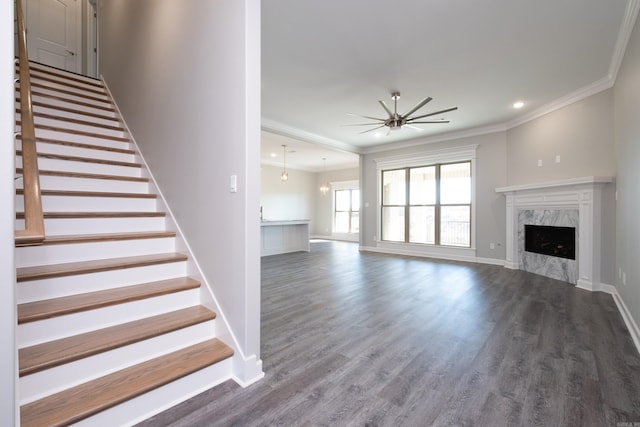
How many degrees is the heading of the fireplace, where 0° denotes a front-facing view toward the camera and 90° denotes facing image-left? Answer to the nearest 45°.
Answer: approximately 45°

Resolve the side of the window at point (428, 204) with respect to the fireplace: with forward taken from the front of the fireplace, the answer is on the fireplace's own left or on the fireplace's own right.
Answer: on the fireplace's own right

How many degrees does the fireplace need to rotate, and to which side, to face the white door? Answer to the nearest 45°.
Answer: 0° — it already faces it

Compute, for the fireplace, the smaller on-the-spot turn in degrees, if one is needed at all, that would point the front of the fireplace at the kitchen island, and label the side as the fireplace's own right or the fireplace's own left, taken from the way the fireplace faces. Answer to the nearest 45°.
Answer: approximately 45° to the fireplace's own right

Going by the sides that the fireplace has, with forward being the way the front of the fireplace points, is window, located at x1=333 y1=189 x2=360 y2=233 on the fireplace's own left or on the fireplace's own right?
on the fireplace's own right

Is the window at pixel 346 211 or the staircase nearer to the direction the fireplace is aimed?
the staircase

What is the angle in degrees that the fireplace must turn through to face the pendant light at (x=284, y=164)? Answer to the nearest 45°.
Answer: approximately 45° to its right
